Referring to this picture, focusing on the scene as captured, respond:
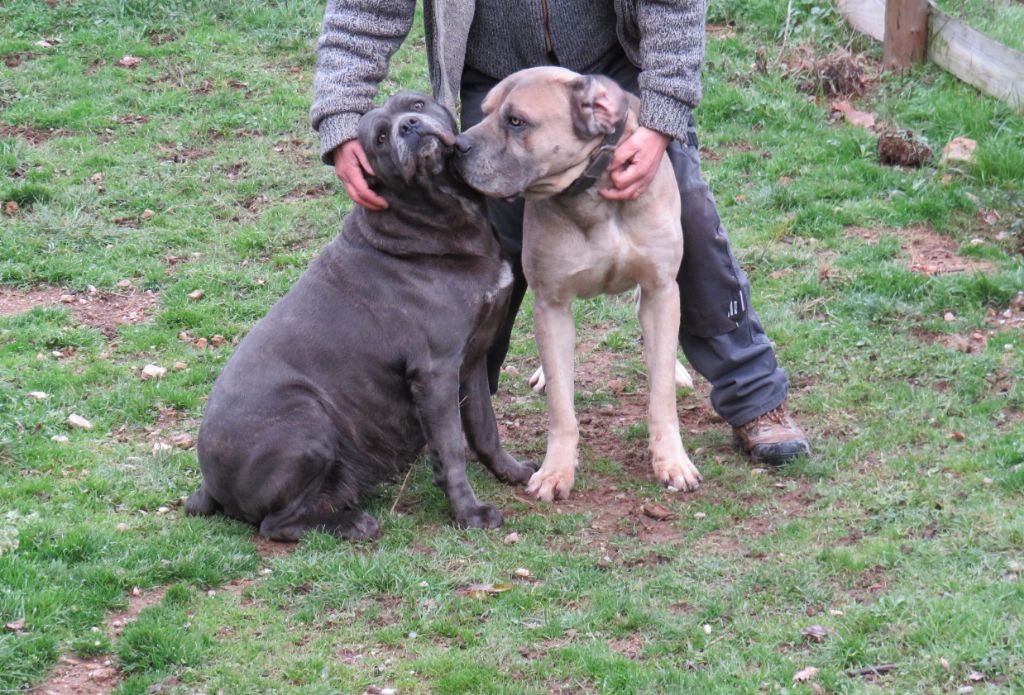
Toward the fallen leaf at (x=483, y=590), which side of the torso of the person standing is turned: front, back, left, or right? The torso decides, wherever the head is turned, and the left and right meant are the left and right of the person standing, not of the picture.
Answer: front

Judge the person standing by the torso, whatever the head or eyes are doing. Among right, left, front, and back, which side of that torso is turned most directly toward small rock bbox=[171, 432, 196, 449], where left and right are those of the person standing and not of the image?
right

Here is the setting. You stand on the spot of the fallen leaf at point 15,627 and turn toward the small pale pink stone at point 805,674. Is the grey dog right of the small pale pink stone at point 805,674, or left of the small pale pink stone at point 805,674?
left

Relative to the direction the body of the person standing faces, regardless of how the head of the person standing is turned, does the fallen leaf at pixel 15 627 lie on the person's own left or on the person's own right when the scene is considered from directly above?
on the person's own right

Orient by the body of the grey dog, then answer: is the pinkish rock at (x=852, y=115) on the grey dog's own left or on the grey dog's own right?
on the grey dog's own left

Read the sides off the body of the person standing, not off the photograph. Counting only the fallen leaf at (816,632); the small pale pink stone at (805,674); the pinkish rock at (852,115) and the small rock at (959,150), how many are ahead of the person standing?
2

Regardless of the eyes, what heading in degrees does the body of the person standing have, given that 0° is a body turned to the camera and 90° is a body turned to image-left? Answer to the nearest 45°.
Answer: approximately 0°

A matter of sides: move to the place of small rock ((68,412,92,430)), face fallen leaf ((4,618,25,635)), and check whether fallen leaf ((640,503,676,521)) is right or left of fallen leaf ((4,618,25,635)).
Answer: left

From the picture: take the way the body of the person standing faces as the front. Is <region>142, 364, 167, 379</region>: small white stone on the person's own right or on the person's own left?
on the person's own right

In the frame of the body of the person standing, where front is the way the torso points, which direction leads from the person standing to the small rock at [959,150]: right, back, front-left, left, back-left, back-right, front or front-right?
back-left
